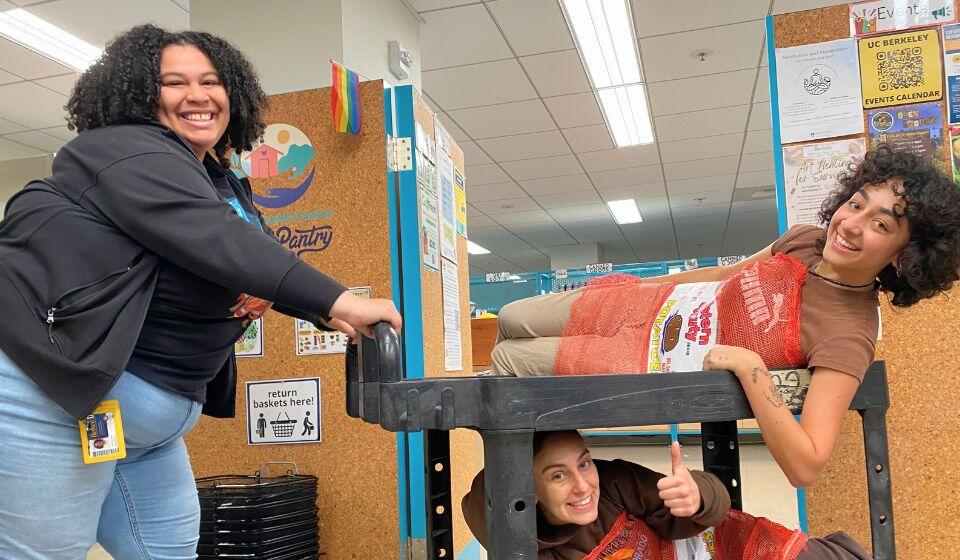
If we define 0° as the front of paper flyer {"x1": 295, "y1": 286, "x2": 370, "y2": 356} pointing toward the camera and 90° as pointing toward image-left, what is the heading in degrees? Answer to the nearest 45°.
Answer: approximately 0°

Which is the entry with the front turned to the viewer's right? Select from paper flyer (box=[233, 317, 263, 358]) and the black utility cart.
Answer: the black utility cart

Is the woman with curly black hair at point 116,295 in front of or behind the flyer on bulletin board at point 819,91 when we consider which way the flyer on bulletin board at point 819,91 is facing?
in front

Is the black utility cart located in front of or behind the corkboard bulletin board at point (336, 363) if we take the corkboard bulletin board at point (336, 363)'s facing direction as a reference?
in front

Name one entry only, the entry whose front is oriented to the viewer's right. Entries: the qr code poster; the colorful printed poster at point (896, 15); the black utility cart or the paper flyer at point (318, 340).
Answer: the black utility cart

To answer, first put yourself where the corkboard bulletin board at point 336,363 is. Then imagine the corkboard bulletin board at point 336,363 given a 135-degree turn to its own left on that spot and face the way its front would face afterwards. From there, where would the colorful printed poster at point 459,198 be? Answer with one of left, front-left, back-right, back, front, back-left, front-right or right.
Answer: front

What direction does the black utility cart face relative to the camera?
to the viewer's right

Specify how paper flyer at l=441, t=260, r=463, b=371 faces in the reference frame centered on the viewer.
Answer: facing the viewer and to the right of the viewer

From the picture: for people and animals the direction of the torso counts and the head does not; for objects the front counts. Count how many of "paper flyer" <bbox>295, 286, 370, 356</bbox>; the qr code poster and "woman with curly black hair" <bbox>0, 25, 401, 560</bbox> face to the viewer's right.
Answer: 1

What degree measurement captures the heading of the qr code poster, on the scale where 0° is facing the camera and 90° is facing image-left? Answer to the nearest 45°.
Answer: approximately 0°

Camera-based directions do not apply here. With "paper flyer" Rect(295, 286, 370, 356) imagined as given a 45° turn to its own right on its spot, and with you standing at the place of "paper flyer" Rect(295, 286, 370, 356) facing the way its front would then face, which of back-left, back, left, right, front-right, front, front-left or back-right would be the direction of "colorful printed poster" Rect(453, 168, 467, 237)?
back
